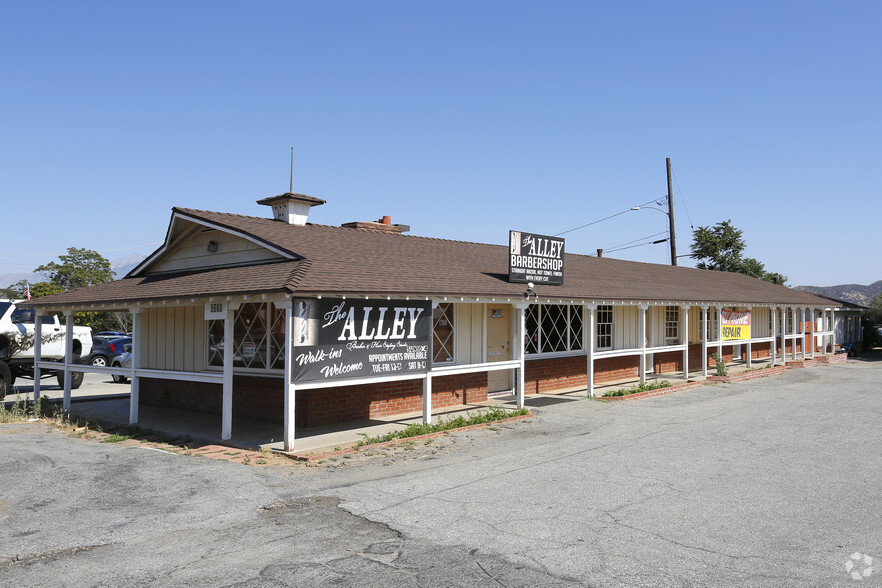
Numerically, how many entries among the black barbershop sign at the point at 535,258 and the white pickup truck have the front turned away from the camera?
0

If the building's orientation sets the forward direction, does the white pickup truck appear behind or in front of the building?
behind

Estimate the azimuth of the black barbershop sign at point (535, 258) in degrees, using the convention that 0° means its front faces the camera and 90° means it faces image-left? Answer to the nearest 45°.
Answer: approximately 315°

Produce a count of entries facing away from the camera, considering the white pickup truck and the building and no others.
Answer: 0

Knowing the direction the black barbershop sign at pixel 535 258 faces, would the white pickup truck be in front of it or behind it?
behind

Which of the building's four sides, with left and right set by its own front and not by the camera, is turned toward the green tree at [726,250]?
left

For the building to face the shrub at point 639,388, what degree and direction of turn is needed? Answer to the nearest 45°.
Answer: approximately 90° to its left

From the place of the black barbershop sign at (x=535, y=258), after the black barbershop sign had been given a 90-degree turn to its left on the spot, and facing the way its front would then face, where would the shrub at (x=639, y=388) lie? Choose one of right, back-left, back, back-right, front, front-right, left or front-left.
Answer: front

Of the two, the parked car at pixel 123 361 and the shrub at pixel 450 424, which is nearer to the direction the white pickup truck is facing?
the shrub

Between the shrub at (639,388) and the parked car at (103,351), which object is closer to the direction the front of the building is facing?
the shrub
